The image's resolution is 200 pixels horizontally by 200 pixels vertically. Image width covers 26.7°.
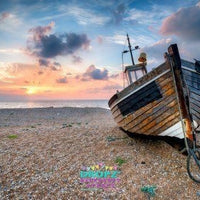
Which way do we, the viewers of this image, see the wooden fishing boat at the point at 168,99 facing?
facing the viewer and to the right of the viewer
